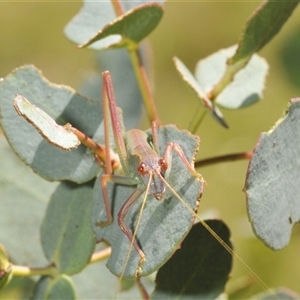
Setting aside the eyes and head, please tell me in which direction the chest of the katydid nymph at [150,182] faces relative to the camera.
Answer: toward the camera
